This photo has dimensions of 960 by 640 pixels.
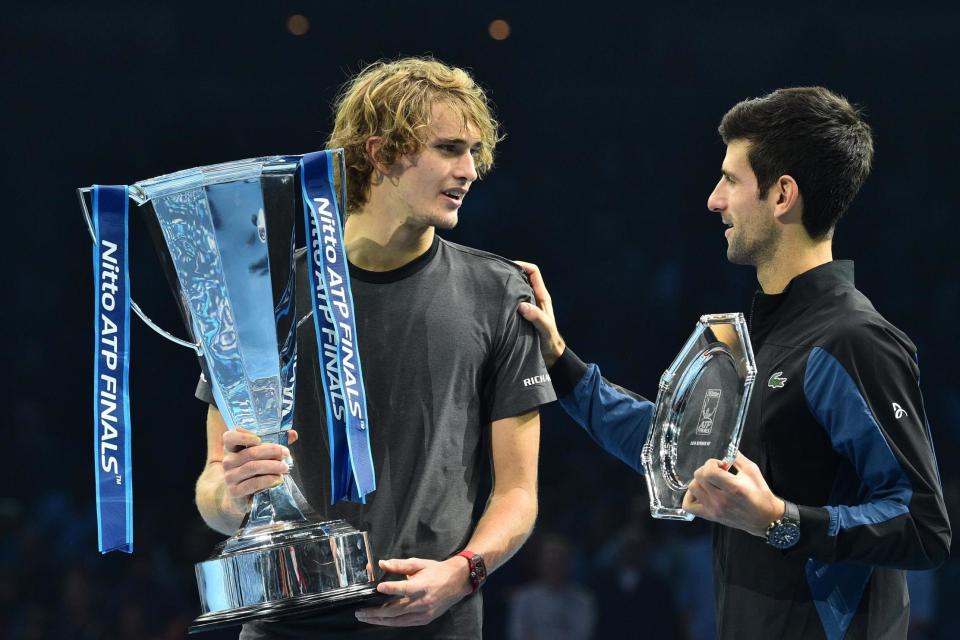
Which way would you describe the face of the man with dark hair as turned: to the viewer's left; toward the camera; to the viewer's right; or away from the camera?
to the viewer's left

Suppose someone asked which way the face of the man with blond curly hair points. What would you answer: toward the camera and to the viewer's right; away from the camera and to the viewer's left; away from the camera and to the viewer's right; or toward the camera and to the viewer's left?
toward the camera and to the viewer's right

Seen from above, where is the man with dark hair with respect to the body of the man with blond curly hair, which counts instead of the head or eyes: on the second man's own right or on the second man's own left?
on the second man's own left

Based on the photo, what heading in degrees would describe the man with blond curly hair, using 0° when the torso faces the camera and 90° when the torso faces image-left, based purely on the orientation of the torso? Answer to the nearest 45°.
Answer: approximately 0°
